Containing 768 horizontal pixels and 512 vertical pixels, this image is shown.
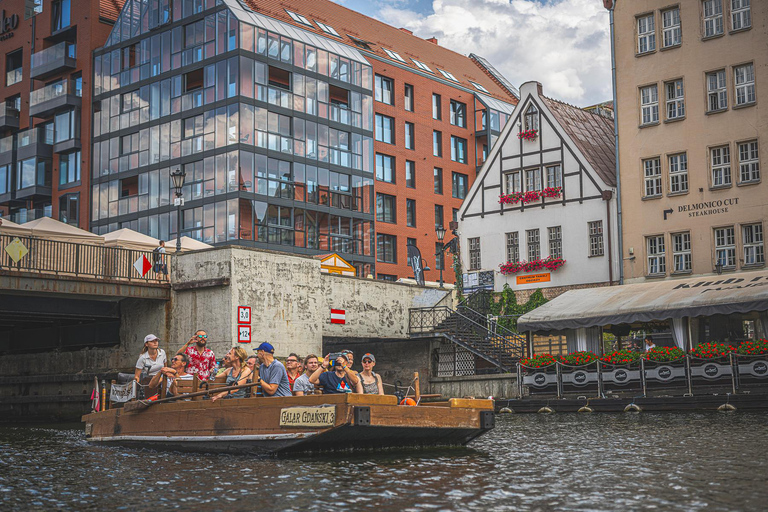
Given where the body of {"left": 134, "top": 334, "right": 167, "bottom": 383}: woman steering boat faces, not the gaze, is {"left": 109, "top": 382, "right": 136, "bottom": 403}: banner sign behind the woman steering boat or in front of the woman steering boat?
behind

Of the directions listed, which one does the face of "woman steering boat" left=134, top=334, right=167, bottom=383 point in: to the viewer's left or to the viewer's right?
to the viewer's right

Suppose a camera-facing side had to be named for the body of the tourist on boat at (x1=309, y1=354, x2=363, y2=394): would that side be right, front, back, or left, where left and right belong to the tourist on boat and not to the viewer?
front

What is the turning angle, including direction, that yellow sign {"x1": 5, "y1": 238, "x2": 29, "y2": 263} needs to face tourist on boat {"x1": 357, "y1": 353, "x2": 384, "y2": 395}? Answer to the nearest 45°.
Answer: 0° — it already faces them

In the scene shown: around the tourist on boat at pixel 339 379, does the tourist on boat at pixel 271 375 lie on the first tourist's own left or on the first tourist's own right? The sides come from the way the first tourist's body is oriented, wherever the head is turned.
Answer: on the first tourist's own right

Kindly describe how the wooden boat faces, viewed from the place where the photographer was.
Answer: facing the viewer and to the right of the viewer

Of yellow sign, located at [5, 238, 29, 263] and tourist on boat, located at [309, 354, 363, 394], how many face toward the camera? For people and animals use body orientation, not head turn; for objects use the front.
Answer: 2

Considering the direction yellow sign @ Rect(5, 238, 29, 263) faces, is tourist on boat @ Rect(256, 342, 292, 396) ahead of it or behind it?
ahead

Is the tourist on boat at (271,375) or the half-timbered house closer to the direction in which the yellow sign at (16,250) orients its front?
the tourist on boat

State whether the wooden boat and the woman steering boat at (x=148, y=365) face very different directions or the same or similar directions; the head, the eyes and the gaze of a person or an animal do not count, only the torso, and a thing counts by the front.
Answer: same or similar directions
